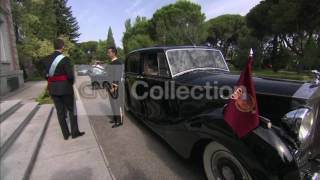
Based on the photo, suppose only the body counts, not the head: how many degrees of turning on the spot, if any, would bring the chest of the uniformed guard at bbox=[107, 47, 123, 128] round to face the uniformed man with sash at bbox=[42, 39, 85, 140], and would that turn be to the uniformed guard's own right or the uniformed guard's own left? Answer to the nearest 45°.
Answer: approximately 45° to the uniformed guard's own left

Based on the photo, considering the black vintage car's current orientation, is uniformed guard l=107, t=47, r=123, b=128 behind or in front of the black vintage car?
behind

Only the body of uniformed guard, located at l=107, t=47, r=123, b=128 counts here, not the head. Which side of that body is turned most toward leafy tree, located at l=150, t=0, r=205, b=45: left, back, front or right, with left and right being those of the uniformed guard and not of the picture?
right

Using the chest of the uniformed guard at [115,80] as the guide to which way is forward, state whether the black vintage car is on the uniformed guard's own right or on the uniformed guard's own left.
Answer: on the uniformed guard's own left

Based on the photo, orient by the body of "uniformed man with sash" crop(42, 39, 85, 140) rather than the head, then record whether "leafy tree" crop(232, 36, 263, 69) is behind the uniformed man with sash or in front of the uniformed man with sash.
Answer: in front

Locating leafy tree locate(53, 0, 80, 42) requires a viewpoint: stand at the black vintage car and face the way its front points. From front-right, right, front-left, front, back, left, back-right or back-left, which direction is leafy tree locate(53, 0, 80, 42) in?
back

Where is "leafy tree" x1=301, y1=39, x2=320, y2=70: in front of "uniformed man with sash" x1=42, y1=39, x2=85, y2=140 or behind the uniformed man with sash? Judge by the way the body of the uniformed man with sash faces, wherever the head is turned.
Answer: in front

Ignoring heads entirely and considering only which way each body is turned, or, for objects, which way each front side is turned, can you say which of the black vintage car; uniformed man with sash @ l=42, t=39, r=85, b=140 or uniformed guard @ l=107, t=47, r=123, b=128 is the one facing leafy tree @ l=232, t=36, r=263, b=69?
uniformed man with sash @ l=42, t=39, r=85, b=140

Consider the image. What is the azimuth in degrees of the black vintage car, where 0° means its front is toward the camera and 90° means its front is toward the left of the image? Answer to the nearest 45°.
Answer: approximately 315°

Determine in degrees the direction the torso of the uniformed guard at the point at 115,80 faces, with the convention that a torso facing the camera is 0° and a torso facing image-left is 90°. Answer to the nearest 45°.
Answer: approximately 90°

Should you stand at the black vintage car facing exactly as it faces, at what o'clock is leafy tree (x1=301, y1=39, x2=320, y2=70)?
The leafy tree is roughly at 8 o'clock from the black vintage car.

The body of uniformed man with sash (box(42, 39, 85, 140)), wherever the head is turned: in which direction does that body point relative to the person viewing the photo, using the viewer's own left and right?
facing away from the viewer and to the right of the viewer

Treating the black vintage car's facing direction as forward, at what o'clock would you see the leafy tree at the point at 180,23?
The leafy tree is roughly at 7 o'clock from the black vintage car.
